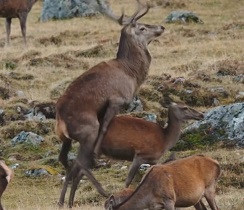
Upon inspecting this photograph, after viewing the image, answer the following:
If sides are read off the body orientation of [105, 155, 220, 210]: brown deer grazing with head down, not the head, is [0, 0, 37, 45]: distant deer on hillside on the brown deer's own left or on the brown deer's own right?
on the brown deer's own right

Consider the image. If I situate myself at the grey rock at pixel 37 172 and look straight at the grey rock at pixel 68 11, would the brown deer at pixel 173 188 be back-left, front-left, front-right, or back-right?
back-right

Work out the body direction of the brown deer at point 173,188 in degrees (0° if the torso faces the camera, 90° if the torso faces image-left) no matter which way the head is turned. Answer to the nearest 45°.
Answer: approximately 90°

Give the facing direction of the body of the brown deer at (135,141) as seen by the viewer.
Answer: to the viewer's right
